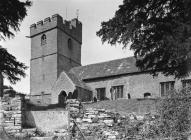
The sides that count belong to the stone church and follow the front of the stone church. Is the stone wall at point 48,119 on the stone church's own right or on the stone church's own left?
on the stone church's own left

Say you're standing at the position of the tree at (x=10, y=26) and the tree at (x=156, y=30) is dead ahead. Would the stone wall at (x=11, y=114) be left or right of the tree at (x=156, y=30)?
right

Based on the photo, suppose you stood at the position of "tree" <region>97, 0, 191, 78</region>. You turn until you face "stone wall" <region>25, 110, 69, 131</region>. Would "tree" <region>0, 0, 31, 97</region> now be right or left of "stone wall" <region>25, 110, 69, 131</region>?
right

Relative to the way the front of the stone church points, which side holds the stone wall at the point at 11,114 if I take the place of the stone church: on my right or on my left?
on my left

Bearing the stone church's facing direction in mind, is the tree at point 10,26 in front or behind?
in front

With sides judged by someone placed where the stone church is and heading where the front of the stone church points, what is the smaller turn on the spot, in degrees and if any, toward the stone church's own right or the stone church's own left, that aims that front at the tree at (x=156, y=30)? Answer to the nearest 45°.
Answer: approximately 45° to the stone church's own left

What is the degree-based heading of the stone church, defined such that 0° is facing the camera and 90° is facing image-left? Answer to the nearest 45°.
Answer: approximately 45°
